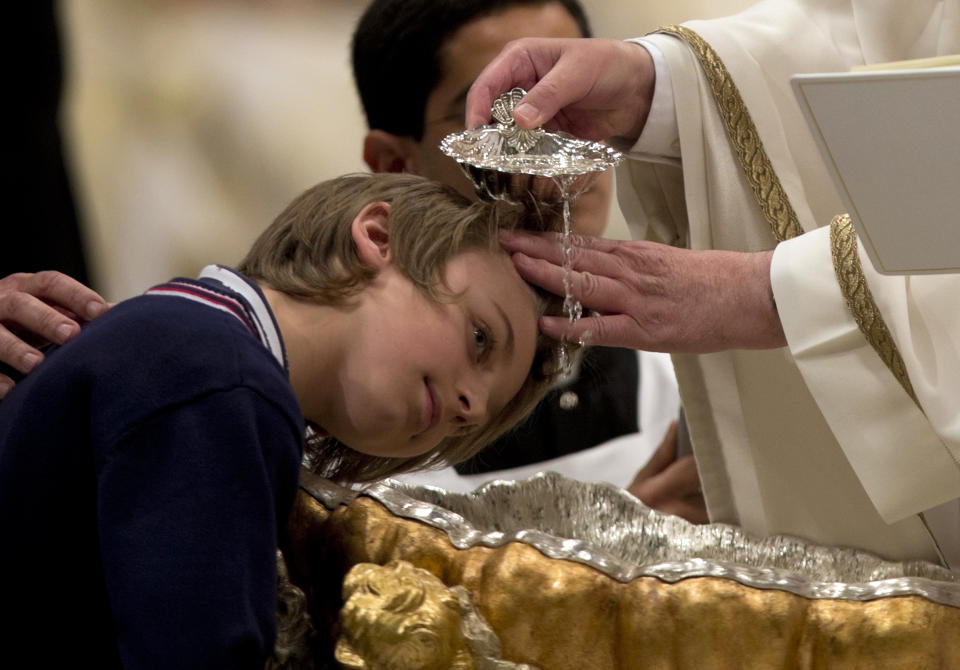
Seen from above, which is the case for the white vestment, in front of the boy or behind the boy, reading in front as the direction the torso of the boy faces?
in front

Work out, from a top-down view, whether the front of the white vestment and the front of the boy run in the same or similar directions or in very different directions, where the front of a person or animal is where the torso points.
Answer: very different directions

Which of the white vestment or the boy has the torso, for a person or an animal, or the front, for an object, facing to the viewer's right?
the boy

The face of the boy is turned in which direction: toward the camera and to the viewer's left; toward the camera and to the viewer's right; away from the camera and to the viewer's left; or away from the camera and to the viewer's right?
toward the camera and to the viewer's right

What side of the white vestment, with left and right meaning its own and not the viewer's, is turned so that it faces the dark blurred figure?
front

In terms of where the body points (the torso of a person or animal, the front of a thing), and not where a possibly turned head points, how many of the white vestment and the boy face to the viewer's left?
1

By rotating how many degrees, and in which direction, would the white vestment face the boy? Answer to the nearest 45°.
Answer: approximately 45° to its left

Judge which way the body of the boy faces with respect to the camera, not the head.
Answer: to the viewer's right

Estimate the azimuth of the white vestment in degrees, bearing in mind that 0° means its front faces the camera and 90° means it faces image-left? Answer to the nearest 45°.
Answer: approximately 90°
